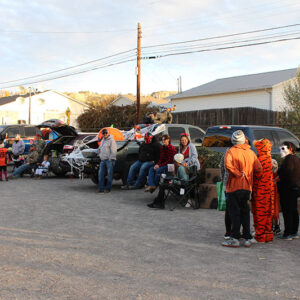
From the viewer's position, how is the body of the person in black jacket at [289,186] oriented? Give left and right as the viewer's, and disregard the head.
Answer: facing to the left of the viewer

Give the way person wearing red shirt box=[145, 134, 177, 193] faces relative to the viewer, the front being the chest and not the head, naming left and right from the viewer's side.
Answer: facing the viewer and to the left of the viewer

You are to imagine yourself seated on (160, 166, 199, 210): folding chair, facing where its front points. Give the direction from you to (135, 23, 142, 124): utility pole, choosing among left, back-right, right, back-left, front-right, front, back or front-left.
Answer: right

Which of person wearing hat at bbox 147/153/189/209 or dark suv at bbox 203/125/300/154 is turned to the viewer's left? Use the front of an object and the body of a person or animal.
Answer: the person wearing hat

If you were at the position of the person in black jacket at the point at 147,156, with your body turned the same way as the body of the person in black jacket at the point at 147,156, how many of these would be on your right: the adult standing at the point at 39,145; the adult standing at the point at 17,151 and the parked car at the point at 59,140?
3

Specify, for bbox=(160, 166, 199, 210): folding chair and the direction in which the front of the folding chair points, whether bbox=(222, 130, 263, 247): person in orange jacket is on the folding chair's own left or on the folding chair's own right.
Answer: on the folding chair's own left

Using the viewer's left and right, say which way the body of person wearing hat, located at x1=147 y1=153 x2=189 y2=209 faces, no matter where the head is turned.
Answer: facing to the left of the viewer

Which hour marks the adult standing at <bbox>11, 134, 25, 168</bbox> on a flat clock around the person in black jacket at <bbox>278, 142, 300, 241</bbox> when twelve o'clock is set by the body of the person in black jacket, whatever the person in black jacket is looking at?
The adult standing is roughly at 1 o'clock from the person in black jacket.

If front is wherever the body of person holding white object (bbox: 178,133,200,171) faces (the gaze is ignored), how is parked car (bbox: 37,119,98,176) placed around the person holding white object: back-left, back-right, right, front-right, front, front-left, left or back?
right

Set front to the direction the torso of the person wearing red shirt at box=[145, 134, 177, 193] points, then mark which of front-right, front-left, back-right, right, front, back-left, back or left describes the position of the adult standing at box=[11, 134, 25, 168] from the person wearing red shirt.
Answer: right

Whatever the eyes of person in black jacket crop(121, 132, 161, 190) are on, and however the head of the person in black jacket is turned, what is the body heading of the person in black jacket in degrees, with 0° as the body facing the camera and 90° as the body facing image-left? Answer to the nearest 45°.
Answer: approximately 45°

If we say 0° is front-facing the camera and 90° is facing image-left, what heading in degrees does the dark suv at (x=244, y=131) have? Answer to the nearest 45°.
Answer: approximately 225°

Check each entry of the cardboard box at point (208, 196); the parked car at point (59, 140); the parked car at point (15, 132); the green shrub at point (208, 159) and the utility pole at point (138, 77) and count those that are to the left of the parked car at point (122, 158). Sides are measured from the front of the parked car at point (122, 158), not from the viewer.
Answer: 2
